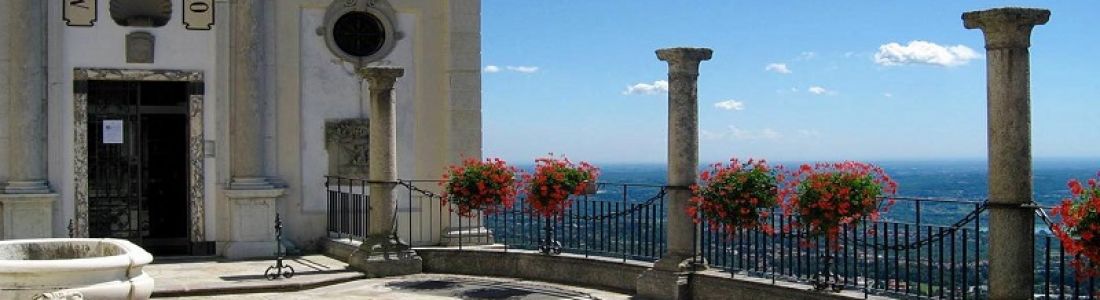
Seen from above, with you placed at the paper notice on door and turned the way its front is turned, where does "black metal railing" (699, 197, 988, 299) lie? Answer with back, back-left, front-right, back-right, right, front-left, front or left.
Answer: front-left

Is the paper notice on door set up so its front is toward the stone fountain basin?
yes

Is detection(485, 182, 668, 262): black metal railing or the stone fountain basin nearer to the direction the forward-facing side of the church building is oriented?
the stone fountain basin

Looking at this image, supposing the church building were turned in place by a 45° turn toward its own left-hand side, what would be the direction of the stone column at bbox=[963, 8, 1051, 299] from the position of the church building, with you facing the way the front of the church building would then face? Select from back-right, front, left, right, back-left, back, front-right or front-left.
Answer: front

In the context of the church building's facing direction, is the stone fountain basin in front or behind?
in front

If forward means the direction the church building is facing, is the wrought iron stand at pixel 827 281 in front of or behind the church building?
in front

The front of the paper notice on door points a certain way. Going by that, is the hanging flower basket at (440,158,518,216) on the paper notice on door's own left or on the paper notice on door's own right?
on the paper notice on door's own left

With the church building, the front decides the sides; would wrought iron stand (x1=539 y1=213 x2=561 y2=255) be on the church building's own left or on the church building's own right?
on the church building's own left

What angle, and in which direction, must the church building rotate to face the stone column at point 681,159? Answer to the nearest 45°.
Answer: approximately 45° to its left

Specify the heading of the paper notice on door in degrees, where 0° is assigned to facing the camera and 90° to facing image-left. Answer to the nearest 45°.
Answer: approximately 0°

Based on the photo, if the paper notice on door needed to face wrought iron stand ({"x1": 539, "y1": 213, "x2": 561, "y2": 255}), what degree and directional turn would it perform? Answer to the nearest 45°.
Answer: approximately 45° to its left

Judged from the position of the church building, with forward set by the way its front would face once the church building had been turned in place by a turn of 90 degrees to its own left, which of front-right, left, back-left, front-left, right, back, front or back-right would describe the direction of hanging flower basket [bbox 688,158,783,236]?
front-right

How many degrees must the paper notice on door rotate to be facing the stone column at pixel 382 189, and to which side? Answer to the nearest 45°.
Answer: approximately 45° to its left
